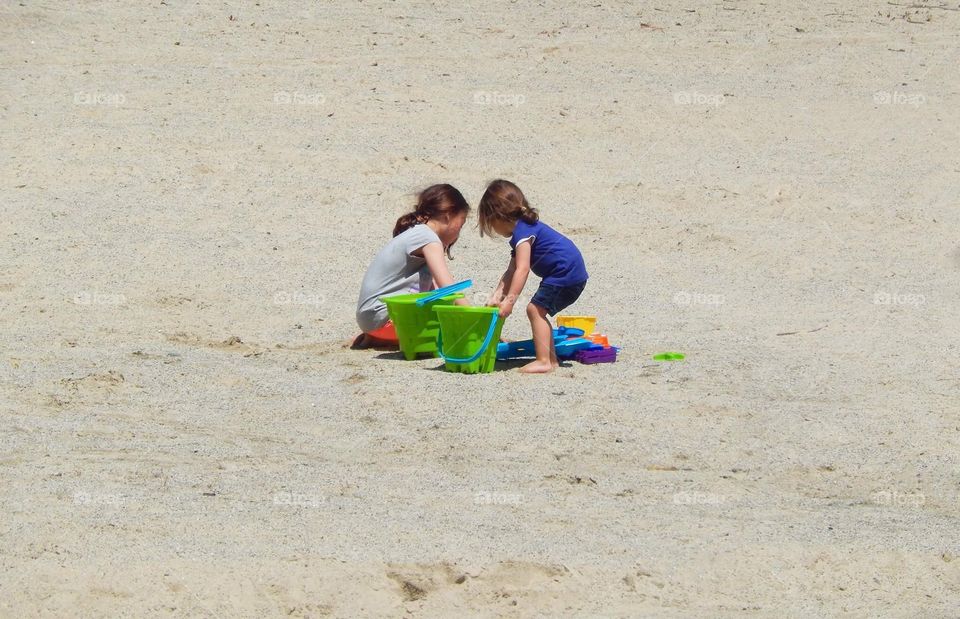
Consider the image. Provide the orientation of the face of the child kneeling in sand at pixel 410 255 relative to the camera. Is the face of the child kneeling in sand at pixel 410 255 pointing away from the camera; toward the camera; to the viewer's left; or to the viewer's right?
to the viewer's right

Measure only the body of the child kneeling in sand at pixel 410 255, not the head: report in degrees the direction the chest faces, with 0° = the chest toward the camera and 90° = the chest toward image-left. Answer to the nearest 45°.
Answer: approximately 270°
